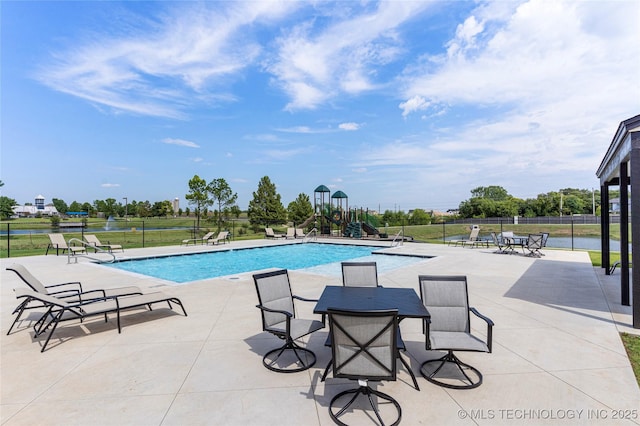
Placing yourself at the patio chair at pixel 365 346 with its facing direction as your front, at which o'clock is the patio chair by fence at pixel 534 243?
The patio chair by fence is roughly at 1 o'clock from the patio chair.

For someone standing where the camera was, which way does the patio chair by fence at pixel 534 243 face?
facing away from the viewer and to the left of the viewer

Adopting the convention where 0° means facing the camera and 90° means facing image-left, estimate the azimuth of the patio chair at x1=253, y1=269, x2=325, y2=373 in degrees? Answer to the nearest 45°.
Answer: approximately 315°

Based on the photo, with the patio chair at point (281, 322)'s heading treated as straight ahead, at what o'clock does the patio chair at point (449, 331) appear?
the patio chair at point (449, 331) is roughly at 11 o'clock from the patio chair at point (281, 322).

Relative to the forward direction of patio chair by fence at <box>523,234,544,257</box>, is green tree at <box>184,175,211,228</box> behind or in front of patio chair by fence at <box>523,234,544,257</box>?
in front

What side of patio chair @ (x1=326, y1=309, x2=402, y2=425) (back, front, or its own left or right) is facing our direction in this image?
back

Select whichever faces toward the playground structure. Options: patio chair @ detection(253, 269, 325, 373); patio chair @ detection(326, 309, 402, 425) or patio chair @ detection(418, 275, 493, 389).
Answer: patio chair @ detection(326, 309, 402, 425)

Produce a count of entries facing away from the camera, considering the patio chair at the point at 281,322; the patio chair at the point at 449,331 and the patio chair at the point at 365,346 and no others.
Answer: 1

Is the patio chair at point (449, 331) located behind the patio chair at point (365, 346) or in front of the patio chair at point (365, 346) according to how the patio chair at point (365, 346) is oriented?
in front

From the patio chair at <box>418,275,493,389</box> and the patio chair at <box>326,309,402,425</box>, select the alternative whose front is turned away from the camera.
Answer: the patio chair at <box>326,309,402,425</box>

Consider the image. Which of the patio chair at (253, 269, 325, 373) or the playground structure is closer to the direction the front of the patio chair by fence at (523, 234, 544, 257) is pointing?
the playground structure

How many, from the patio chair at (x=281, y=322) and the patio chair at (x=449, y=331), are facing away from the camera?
0

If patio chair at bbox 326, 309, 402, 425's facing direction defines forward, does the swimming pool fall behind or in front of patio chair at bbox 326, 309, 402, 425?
in front

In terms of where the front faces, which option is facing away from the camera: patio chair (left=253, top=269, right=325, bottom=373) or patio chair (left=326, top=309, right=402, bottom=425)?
patio chair (left=326, top=309, right=402, bottom=425)
